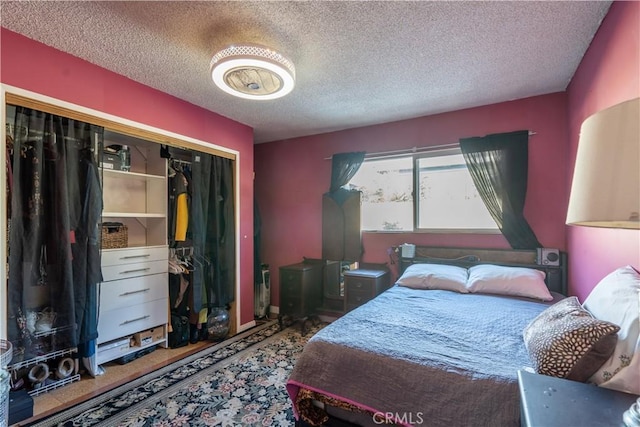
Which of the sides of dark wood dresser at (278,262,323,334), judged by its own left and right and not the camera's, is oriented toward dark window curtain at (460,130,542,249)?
left

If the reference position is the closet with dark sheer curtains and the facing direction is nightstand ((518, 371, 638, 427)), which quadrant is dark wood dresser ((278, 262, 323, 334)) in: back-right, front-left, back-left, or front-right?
front-left

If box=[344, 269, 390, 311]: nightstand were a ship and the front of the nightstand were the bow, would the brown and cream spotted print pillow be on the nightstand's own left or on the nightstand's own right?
on the nightstand's own left

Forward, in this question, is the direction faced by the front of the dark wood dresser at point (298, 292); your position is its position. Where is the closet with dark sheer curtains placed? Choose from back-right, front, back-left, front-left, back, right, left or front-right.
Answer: front

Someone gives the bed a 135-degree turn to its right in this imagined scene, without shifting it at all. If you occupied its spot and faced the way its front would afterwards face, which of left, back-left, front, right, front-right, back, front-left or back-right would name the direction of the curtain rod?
front

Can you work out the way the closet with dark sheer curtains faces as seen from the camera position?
facing the viewer and to the right of the viewer

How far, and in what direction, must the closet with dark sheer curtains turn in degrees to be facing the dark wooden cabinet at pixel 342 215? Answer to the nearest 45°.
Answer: approximately 45° to its left

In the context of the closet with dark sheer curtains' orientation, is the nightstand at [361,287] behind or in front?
in front

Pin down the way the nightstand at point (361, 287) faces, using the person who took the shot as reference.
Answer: facing the viewer and to the left of the viewer

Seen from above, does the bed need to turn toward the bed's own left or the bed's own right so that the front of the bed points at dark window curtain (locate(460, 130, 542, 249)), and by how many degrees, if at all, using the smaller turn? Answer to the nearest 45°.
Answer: approximately 135° to the bed's own right

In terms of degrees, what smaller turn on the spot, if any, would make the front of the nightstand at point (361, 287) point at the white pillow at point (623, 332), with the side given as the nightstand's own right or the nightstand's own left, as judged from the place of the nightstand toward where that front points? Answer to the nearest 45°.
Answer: approximately 90° to the nightstand's own left
